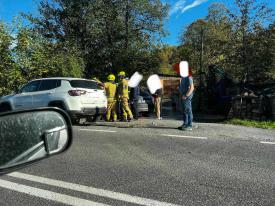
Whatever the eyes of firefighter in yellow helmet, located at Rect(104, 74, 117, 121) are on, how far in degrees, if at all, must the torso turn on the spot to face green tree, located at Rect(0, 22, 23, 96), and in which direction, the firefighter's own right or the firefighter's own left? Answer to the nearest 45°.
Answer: approximately 45° to the firefighter's own left

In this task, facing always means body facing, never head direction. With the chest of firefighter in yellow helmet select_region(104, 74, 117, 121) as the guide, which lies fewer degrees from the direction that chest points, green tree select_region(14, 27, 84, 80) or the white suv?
the green tree

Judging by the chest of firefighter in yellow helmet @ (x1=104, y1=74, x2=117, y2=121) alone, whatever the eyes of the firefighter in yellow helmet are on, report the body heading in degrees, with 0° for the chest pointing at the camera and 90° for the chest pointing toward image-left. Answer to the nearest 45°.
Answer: approximately 180°

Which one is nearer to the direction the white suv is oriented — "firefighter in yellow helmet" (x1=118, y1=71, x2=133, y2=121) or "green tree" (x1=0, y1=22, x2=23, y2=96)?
the green tree

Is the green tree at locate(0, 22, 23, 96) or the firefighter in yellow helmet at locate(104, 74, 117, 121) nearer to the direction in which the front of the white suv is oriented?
the green tree

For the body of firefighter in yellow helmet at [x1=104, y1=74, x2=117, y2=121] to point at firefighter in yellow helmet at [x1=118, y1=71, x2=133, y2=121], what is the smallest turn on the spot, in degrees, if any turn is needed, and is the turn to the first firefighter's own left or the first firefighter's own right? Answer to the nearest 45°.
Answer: approximately 135° to the first firefighter's own right

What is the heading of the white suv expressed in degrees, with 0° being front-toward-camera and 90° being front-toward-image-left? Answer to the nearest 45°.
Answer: approximately 135°

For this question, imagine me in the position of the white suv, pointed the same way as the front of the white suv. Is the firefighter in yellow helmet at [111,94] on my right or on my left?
on my right
